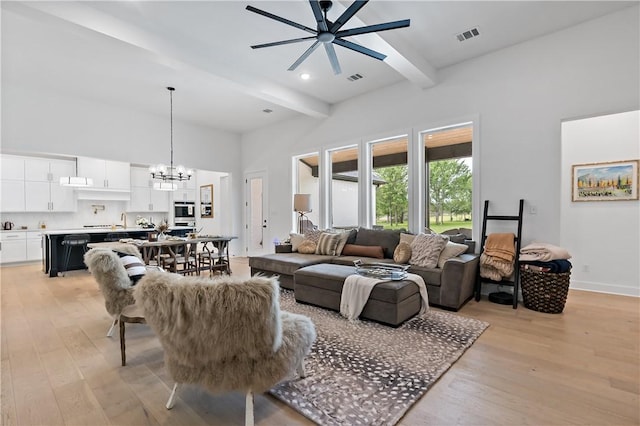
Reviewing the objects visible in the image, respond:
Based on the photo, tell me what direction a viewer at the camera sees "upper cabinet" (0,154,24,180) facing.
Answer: facing the viewer

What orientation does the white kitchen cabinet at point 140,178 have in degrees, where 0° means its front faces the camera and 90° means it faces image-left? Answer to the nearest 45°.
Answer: approximately 0°

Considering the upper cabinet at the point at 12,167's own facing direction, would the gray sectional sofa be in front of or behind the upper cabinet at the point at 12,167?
in front

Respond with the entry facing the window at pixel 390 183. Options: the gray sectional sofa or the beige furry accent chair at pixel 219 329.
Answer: the beige furry accent chair

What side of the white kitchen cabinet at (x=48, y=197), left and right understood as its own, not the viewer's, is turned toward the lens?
front

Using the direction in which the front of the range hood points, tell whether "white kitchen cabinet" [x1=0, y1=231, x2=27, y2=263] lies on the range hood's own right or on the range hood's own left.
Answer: on the range hood's own right

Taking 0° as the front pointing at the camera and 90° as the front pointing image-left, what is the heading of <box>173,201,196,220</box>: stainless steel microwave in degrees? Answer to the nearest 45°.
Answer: approximately 0°

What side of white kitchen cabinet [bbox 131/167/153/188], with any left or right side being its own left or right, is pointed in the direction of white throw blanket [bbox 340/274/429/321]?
front

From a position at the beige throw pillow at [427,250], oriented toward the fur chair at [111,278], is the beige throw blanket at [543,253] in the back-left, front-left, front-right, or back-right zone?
back-left

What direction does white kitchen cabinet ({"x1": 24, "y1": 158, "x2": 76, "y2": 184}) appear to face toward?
toward the camera

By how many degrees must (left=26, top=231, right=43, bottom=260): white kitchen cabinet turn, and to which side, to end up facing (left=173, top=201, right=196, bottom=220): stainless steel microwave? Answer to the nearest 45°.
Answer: approximately 90° to its left

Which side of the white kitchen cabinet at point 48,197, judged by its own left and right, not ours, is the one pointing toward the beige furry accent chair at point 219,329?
front

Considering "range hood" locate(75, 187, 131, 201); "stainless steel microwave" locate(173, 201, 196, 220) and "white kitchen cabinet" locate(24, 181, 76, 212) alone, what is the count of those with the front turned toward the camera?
3
